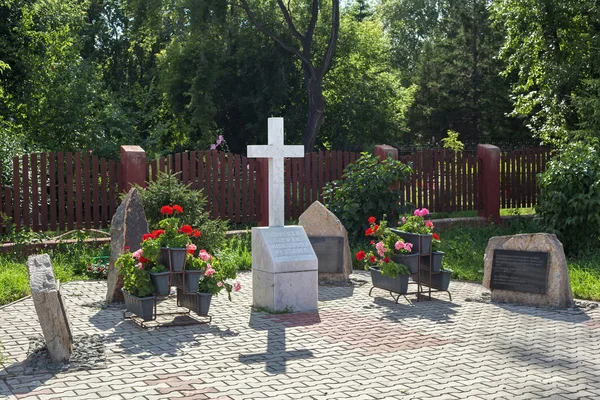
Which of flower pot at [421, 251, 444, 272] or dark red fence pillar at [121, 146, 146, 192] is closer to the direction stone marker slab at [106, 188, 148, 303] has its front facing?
the flower pot

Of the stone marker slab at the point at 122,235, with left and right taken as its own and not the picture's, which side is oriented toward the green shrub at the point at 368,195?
left

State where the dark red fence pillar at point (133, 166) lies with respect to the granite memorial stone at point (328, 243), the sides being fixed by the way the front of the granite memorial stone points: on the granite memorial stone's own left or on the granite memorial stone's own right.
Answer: on the granite memorial stone's own right

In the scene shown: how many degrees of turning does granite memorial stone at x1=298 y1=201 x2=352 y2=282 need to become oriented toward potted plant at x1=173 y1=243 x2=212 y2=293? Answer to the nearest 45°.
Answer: approximately 45° to its right

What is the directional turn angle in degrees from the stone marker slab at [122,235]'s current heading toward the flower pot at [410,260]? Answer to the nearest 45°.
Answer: approximately 45° to its left

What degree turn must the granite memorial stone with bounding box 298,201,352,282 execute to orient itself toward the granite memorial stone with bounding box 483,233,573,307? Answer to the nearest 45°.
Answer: approximately 45° to its left

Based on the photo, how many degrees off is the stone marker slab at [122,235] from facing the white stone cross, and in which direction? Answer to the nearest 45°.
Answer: approximately 45° to its left

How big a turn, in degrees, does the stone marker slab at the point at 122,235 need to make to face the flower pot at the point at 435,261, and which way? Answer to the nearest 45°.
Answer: approximately 45° to its left

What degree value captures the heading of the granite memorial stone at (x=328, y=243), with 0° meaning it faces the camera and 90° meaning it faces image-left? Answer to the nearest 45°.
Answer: approximately 0°
